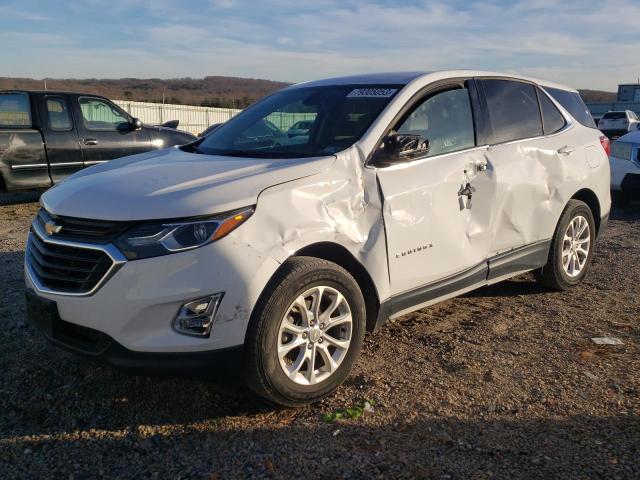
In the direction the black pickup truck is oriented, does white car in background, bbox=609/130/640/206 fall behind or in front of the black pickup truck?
in front

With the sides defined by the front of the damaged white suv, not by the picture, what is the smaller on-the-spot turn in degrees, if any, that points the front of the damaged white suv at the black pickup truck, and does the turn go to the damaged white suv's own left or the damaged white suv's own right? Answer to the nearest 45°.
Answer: approximately 90° to the damaged white suv's own right

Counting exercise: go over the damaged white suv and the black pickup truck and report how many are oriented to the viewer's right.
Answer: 1

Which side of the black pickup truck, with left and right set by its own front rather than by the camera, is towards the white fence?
left

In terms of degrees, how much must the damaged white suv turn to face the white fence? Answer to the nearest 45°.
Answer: approximately 135° to its right

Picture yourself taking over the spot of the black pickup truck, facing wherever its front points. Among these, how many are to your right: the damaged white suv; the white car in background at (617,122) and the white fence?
1

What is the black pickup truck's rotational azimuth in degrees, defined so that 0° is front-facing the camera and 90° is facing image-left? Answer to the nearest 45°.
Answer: approximately 270°

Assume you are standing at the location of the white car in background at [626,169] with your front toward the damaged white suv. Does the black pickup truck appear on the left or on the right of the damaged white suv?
right

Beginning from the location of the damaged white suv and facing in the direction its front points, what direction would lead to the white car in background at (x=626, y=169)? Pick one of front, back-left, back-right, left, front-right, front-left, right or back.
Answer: back

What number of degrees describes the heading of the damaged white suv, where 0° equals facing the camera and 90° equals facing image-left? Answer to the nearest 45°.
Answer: approximately 45°

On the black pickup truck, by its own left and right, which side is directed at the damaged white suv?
right

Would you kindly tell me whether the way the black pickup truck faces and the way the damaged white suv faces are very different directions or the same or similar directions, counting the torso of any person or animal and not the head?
very different directions
